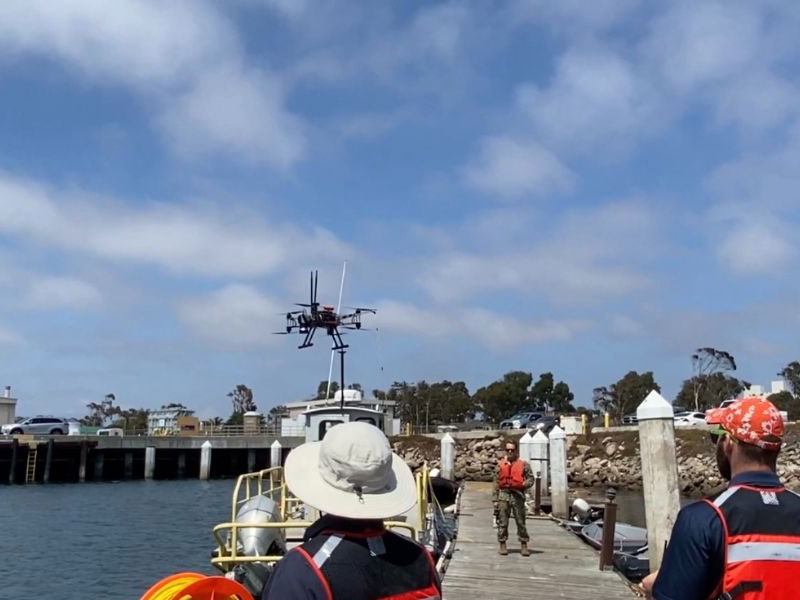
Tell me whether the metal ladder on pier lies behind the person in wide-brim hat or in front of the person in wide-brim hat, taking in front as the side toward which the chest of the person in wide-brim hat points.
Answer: in front

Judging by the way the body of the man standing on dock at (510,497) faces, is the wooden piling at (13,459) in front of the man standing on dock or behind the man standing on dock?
behind

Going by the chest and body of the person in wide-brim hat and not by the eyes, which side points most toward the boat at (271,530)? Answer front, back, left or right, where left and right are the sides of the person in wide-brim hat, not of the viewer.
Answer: front

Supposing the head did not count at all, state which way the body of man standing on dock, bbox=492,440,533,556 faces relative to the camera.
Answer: toward the camera

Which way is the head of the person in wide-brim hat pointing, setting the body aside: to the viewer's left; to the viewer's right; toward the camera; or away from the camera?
away from the camera

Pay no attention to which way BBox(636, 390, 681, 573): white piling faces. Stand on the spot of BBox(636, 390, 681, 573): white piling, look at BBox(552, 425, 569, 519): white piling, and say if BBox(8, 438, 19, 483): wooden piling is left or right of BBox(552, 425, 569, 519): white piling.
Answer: left

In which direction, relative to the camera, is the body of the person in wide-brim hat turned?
away from the camera

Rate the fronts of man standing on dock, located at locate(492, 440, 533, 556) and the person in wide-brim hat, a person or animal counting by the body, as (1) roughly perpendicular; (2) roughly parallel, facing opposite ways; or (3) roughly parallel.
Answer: roughly parallel, facing opposite ways

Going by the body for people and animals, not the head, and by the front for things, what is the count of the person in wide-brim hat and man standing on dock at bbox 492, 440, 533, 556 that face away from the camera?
1

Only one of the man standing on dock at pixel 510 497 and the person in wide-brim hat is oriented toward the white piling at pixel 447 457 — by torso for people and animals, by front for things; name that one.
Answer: the person in wide-brim hat

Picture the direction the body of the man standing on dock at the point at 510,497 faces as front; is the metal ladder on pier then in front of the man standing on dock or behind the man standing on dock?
behind

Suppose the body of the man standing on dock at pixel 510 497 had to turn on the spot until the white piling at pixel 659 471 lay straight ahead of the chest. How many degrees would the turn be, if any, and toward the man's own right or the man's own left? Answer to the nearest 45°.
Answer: approximately 45° to the man's own left

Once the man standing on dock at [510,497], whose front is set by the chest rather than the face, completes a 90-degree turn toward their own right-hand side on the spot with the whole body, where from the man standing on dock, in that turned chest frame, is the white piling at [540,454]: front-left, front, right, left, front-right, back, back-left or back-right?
right

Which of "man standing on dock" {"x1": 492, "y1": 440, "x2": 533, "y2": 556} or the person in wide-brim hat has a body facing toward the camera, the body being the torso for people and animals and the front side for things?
the man standing on dock

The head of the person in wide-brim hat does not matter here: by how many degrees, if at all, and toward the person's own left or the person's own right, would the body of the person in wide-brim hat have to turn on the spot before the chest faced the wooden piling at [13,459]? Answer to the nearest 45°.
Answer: approximately 45° to the person's own left

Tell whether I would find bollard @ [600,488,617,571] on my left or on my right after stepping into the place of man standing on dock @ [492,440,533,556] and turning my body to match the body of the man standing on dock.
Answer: on my left

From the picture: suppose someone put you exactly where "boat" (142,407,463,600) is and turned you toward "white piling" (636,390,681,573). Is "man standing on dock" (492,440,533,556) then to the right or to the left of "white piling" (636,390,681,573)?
left

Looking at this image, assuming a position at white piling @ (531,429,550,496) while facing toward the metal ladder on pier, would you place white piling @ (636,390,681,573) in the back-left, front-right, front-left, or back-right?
back-left

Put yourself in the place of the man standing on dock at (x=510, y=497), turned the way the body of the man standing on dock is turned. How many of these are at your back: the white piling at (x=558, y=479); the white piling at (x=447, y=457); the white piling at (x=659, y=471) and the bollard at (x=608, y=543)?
2

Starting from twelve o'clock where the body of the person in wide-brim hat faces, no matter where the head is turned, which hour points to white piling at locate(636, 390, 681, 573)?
The white piling is roughly at 1 o'clock from the person in wide-brim hat.
